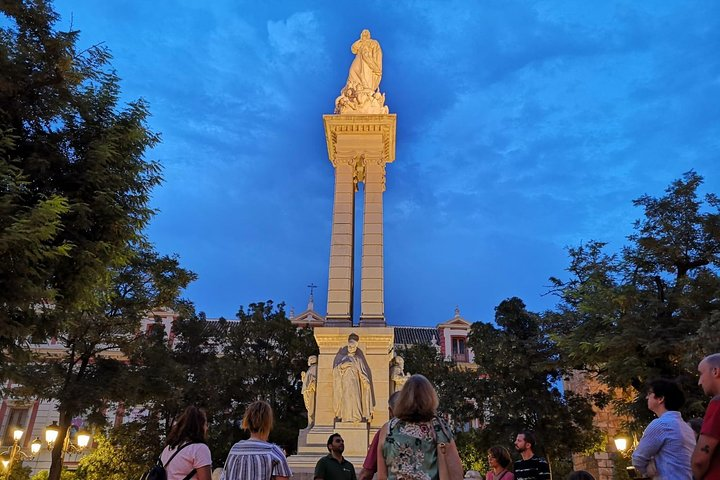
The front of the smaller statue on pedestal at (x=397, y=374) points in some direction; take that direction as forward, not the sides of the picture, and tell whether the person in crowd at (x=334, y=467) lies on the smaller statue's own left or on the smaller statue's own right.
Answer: on the smaller statue's own right

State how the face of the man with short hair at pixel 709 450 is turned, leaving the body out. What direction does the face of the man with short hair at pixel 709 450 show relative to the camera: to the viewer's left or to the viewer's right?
to the viewer's left

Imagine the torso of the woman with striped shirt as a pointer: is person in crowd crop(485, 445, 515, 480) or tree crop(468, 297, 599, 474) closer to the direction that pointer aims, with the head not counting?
the tree

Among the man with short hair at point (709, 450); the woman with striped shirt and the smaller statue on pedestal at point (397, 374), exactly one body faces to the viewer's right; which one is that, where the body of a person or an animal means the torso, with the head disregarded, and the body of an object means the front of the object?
the smaller statue on pedestal

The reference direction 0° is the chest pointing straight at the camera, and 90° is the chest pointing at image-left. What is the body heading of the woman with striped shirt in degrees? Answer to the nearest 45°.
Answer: approximately 180°

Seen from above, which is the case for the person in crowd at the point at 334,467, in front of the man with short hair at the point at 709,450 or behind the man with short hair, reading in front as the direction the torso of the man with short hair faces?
in front

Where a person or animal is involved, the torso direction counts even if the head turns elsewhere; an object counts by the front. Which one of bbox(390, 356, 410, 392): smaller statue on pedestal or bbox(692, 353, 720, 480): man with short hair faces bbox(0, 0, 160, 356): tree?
the man with short hair

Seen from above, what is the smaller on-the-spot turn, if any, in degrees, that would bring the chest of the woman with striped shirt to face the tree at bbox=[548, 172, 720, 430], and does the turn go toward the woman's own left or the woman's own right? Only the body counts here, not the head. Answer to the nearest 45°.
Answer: approximately 45° to the woman's own right

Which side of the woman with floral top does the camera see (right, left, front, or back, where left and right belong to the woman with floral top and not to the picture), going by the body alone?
back

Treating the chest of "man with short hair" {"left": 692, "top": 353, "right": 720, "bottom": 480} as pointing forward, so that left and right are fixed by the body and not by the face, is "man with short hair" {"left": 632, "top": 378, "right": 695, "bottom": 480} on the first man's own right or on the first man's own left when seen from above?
on the first man's own right

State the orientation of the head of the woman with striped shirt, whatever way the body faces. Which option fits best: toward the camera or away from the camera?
away from the camera

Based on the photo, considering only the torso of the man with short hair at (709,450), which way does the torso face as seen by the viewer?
to the viewer's left
